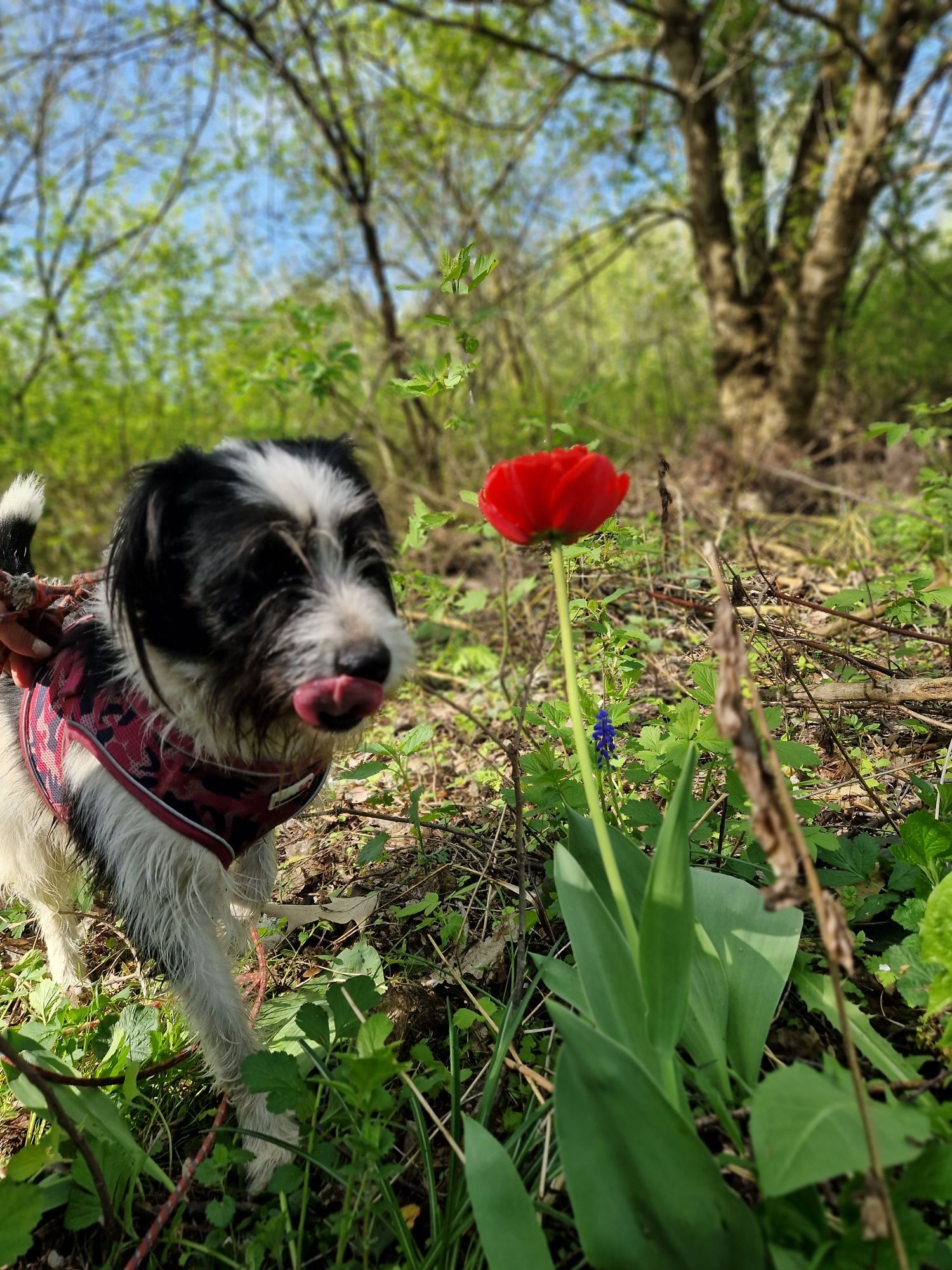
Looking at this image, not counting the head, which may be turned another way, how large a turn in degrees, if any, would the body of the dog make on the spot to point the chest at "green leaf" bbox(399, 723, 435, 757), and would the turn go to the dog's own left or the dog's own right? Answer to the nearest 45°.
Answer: approximately 90° to the dog's own left

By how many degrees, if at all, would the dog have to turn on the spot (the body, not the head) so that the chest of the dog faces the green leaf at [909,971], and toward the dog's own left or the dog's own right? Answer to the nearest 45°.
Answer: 0° — it already faces it

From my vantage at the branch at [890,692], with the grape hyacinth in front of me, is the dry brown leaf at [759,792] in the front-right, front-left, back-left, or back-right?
front-left

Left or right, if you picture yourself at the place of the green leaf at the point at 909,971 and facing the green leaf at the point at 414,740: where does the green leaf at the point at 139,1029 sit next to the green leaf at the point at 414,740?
left

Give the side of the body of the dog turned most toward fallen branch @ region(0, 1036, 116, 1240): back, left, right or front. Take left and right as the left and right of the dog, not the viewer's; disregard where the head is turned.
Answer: right

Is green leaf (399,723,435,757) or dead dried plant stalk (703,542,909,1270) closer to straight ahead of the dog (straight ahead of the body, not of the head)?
the dead dried plant stalk

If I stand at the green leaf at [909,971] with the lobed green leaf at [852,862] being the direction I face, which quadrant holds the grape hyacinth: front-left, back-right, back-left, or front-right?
front-left

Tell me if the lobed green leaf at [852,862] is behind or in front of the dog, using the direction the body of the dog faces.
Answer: in front

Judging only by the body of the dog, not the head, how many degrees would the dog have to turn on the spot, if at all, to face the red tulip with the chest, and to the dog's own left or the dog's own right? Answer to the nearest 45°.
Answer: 0° — it already faces it
